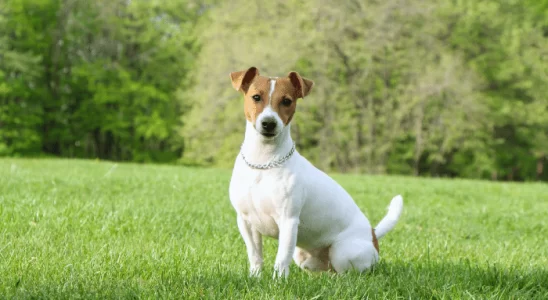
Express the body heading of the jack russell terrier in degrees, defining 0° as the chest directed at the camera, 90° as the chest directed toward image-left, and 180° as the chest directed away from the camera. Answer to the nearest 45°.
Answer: approximately 45°
